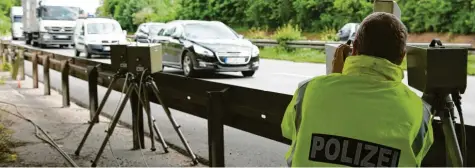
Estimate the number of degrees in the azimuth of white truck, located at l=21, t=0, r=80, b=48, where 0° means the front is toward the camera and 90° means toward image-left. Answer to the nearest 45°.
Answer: approximately 315°

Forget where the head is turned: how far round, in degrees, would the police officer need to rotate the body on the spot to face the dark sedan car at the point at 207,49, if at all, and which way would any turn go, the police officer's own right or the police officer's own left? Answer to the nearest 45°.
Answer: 0° — they already face it

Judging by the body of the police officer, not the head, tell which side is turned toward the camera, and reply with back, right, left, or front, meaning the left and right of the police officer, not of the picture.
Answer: back

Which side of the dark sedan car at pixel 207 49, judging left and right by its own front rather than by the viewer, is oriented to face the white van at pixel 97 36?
back

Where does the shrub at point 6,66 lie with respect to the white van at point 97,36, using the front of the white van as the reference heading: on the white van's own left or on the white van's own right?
on the white van's own right

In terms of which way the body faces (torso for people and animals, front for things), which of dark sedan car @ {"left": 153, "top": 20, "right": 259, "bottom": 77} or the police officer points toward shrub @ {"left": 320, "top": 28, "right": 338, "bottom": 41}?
the police officer

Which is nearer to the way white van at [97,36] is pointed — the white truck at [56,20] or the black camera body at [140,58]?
the black camera body

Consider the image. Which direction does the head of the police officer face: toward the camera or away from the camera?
away from the camera

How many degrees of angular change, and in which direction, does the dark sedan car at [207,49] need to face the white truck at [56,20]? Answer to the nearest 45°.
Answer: approximately 180°

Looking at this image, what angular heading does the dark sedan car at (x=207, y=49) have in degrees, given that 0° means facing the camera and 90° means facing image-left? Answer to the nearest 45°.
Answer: approximately 315°

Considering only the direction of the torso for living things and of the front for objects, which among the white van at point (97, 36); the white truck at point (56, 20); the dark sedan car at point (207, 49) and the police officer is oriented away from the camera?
the police officer
